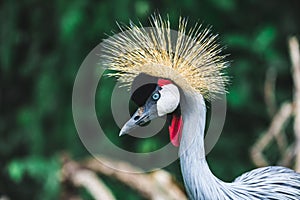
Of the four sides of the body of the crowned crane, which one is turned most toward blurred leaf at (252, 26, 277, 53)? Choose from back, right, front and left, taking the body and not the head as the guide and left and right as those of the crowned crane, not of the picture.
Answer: right

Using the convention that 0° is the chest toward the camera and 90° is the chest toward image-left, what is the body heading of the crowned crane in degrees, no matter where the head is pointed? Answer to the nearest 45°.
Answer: approximately 90°
